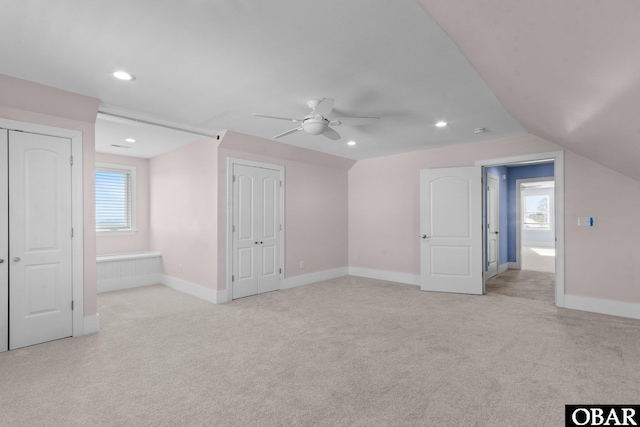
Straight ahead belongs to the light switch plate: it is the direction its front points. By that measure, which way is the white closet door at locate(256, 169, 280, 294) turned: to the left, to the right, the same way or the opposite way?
to the left

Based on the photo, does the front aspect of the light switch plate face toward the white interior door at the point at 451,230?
no

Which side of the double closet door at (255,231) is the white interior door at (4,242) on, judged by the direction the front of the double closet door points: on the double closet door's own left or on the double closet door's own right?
on the double closet door's own right

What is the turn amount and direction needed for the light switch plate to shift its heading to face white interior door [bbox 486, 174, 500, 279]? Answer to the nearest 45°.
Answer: approximately 135° to its right

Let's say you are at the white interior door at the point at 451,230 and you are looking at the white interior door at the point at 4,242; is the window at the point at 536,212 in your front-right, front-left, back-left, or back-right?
back-right

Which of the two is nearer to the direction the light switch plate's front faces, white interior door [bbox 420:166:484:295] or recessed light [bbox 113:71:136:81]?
the recessed light

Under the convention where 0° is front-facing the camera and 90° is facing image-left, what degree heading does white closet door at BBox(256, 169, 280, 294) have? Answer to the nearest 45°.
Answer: approximately 315°

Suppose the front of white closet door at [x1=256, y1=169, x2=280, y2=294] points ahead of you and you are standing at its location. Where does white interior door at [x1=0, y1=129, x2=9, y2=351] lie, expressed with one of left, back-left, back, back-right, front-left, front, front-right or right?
right

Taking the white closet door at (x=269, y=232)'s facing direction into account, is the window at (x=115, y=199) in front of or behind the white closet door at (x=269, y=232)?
behind

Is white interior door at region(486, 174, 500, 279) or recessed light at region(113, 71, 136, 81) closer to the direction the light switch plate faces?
the recessed light

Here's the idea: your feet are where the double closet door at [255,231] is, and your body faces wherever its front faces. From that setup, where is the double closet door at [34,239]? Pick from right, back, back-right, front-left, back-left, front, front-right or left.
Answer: right

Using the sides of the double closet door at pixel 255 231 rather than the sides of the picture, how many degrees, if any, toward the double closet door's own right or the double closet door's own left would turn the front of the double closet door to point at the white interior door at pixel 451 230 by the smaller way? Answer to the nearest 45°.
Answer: approximately 45° to the double closet door's own left

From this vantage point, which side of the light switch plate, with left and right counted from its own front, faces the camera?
front

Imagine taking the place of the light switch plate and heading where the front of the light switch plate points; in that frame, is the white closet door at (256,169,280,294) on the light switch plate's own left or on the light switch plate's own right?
on the light switch plate's own right

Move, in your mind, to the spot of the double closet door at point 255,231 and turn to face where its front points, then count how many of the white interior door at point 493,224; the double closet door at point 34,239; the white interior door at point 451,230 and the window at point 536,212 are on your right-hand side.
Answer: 1

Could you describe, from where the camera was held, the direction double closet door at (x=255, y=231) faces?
facing the viewer and to the right of the viewer
